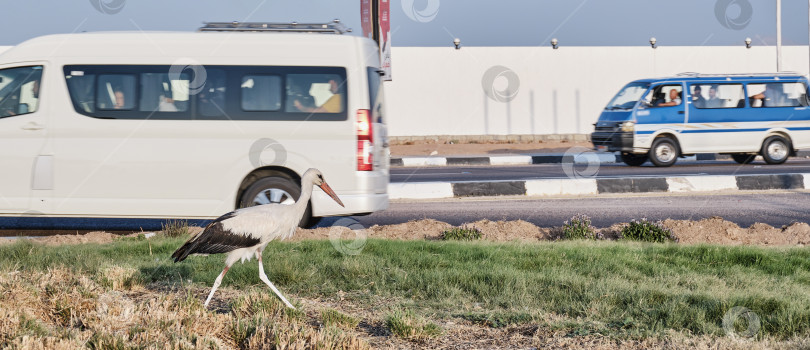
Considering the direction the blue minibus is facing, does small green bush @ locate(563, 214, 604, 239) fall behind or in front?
in front

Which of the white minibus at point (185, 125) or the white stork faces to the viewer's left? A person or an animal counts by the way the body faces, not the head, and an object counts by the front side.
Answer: the white minibus

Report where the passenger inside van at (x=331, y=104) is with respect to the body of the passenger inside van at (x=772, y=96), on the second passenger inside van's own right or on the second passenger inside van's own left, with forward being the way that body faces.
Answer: on the second passenger inside van's own left

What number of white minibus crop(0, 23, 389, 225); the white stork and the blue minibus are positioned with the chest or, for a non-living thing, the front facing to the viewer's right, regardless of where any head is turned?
1

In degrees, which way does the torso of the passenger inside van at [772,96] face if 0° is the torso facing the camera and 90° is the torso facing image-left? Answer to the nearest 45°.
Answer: approximately 90°

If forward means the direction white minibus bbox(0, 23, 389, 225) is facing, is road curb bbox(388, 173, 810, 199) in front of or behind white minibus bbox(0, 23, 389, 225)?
behind

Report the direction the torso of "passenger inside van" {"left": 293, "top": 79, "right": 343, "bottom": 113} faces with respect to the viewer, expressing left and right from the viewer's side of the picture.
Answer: facing to the left of the viewer

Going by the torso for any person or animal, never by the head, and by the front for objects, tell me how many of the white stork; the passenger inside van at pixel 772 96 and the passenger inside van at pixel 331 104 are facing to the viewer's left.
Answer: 2

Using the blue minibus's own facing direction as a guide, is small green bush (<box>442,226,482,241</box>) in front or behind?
in front

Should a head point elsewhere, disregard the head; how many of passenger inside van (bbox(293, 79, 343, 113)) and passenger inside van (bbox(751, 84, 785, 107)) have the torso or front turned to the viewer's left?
2

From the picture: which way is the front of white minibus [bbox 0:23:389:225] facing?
to the viewer's left

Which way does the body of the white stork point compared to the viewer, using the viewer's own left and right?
facing to the right of the viewer

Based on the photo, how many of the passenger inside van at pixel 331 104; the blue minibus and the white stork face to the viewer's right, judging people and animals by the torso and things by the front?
1

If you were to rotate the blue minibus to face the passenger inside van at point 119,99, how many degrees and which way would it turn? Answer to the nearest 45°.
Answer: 0° — it already faces them

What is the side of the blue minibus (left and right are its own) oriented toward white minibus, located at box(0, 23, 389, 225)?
front
